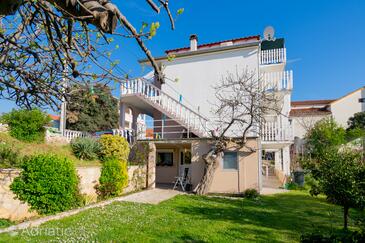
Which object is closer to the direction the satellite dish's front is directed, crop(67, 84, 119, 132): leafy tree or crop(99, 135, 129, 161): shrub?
the shrub

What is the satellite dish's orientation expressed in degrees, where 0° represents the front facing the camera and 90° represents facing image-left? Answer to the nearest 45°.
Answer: approximately 0°

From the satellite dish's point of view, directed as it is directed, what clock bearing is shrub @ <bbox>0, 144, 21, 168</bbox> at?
The shrub is roughly at 1 o'clock from the satellite dish.

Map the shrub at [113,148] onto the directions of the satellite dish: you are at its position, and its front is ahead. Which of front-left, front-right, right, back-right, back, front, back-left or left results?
front-right

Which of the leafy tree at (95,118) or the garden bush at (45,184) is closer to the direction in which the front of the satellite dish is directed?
the garden bush

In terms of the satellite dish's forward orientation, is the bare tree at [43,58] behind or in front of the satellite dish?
in front

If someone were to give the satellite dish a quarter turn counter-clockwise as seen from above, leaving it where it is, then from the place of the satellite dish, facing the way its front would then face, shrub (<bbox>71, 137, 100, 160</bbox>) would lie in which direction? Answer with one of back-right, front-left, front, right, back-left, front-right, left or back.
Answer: back-right

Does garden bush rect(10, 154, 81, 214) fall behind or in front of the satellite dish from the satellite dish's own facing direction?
in front
